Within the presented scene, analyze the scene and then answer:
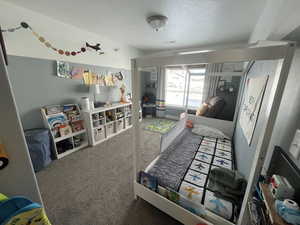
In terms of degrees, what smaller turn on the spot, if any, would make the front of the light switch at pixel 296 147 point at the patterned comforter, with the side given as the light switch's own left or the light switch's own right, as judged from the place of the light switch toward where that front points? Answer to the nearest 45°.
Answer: approximately 45° to the light switch's own right

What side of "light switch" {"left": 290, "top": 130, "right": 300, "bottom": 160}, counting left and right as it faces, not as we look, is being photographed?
left

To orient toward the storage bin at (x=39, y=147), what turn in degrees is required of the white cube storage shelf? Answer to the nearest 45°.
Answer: approximately 90° to its right

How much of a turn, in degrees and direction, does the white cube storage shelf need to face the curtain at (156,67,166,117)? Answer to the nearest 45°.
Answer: approximately 90° to its left
